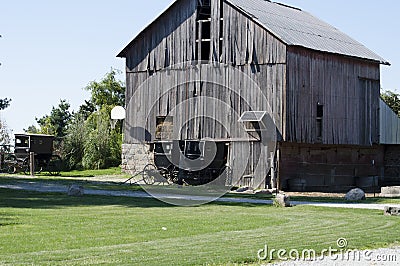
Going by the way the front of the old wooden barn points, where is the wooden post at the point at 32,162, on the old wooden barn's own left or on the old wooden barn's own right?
on the old wooden barn's own right

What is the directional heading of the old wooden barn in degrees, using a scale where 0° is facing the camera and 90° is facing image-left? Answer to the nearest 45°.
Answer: approximately 45°
